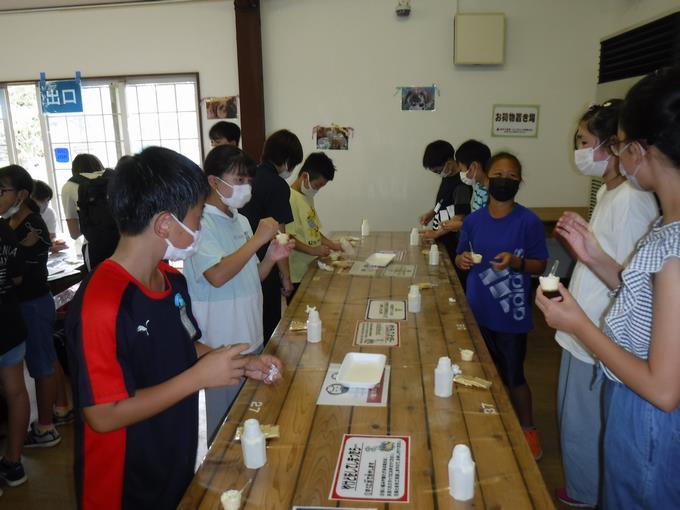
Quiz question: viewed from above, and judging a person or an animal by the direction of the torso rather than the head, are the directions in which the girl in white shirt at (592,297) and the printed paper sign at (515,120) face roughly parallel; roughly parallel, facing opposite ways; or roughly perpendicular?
roughly perpendicular

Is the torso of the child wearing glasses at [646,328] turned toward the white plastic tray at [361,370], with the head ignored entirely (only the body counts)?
yes

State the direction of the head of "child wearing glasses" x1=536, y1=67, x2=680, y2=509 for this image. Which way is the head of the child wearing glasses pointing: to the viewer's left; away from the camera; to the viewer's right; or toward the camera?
to the viewer's left

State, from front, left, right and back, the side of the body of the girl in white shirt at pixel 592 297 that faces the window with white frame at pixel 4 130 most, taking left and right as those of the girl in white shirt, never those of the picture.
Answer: front

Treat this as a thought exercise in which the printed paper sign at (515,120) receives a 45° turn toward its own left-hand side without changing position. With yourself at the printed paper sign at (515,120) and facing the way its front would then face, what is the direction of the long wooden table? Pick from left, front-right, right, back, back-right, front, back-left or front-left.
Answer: front-right

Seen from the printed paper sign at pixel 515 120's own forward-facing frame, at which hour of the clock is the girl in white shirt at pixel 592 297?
The girl in white shirt is roughly at 12 o'clock from the printed paper sign.

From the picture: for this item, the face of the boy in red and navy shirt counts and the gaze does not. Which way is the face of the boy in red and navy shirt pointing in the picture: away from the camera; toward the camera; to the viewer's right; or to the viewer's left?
to the viewer's right

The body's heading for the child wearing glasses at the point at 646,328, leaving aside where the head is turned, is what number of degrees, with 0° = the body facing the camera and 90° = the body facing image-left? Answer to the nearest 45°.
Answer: approximately 90°

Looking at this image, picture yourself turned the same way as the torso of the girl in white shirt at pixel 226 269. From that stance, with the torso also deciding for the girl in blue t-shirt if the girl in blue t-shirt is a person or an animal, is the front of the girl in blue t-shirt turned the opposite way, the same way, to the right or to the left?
to the right

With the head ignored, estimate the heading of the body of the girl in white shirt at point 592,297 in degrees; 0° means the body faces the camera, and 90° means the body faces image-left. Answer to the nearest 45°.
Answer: approximately 90°

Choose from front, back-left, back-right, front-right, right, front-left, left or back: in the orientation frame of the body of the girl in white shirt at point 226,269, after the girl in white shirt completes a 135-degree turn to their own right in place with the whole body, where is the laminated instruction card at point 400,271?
back-right

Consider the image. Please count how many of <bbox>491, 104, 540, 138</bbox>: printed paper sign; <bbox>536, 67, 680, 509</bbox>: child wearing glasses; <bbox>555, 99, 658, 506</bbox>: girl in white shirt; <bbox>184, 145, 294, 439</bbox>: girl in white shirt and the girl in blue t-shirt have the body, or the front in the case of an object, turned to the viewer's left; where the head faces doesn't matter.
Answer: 2

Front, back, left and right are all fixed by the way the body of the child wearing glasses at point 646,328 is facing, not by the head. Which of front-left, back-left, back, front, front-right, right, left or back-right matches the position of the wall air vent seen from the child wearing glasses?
right

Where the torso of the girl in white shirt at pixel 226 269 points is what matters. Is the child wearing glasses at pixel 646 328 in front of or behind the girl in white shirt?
in front

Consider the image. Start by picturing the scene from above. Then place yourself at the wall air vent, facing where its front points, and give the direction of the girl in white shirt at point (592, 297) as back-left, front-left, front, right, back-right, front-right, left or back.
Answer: front-left

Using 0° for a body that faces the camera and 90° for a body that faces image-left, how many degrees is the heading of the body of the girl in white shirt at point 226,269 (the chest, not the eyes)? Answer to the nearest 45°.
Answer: approximately 315°
